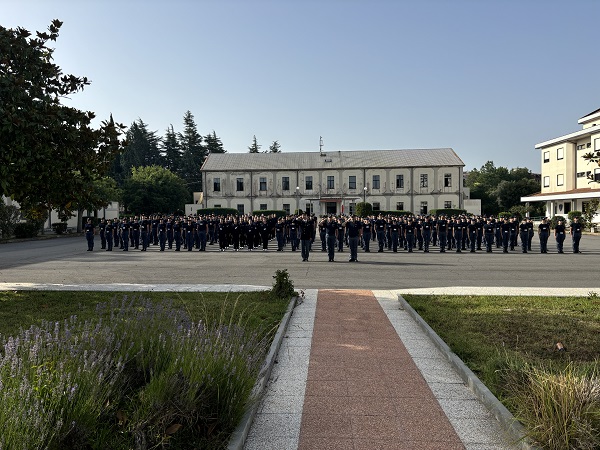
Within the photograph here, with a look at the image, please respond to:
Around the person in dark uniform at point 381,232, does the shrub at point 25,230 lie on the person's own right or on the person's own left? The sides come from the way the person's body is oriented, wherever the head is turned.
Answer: on the person's own right

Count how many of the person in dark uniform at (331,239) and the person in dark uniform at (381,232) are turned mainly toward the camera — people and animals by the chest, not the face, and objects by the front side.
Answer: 2

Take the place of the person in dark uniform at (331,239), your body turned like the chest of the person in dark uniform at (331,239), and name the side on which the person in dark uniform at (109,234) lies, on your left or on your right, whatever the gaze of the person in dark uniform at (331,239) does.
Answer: on your right

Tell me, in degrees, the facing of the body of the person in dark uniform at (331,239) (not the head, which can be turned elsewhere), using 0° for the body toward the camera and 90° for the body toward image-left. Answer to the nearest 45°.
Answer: approximately 0°

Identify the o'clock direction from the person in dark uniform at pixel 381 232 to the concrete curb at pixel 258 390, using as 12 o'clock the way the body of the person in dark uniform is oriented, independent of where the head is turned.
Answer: The concrete curb is roughly at 12 o'clock from the person in dark uniform.

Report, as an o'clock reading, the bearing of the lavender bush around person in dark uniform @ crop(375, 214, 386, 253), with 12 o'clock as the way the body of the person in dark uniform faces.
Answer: The lavender bush is roughly at 12 o'clock from the person in dark uniform.

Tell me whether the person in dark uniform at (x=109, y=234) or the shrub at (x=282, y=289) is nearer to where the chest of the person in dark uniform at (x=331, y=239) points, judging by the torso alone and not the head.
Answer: the shrub

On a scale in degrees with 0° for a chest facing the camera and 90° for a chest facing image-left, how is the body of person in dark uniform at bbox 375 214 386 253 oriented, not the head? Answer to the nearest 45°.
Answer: approximately 0°

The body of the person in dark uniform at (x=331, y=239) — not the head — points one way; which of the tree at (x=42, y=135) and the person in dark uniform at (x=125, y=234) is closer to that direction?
the tree
